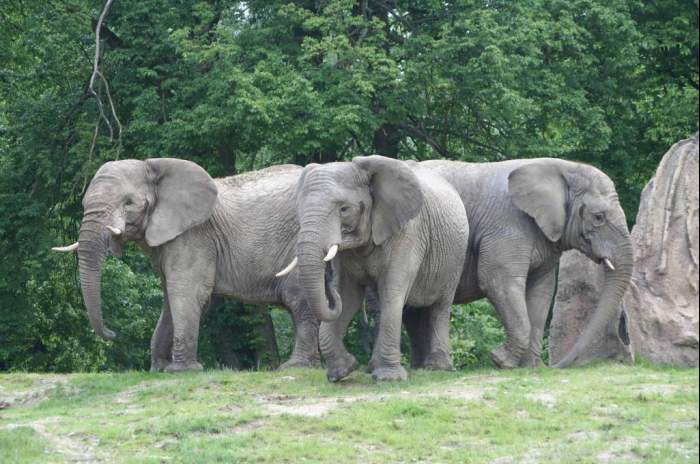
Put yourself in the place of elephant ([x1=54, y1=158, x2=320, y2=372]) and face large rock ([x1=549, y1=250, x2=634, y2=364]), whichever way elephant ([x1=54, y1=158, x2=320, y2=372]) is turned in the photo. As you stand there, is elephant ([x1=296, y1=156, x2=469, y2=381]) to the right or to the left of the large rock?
right

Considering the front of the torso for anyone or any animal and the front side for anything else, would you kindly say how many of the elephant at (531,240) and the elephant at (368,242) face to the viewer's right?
1

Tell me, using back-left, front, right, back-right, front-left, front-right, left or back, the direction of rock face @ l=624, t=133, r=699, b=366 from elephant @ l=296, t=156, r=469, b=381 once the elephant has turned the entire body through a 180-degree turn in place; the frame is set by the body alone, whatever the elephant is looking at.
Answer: front-right

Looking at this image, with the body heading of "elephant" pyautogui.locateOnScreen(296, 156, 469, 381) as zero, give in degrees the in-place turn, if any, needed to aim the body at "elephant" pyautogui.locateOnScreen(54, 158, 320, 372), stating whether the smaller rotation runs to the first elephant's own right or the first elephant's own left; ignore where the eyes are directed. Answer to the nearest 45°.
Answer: approximately 90° to the first elephant's own right

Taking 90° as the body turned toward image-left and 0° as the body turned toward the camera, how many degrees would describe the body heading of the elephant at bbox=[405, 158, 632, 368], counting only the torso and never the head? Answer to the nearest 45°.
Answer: approximately 270°

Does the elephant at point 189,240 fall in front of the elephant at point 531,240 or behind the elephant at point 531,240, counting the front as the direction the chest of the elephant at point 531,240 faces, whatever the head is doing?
behind

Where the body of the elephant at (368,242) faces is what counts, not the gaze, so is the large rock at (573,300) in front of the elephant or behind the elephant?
behind

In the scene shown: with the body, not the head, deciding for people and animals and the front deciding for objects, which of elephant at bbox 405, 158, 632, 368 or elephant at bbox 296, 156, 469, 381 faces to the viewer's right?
elephant at bbox 405, 158, 632, 368

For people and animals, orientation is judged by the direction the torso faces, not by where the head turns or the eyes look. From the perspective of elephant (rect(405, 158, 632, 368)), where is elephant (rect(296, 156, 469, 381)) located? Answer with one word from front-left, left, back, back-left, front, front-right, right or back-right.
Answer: back-right

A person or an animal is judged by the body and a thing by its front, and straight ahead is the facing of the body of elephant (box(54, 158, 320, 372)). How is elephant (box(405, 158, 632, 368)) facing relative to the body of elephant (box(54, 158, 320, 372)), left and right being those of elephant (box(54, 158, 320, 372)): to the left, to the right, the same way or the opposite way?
the opposite way

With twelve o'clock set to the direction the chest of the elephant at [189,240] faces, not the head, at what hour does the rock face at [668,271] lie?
The rock face is roughly at 7 o'clock from the elephant.

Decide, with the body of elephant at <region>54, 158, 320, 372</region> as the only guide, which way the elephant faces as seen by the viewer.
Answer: to the viewer's left
